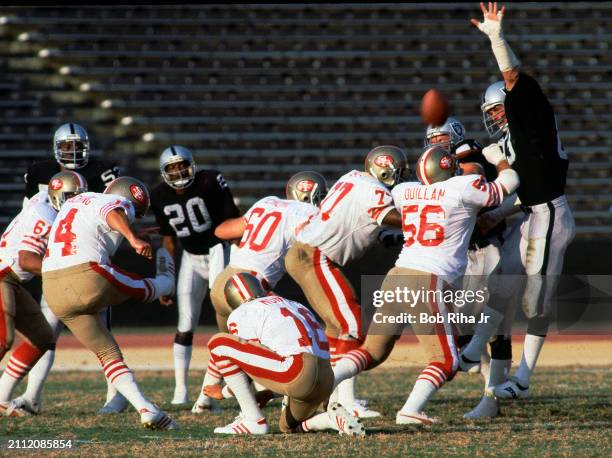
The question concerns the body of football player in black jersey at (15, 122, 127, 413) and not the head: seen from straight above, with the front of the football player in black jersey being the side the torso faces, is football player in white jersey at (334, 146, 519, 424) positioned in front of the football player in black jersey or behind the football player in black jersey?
in front

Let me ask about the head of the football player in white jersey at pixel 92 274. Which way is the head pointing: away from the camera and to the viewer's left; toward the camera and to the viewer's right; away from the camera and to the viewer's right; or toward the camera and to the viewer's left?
away from the camera and to the viewer's right

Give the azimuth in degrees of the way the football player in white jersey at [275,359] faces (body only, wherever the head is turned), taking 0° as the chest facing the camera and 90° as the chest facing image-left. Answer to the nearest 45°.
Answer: approximately 135°

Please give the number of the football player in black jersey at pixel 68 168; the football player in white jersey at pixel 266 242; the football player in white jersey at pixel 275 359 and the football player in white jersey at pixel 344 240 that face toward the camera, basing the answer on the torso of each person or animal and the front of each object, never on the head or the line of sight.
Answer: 1

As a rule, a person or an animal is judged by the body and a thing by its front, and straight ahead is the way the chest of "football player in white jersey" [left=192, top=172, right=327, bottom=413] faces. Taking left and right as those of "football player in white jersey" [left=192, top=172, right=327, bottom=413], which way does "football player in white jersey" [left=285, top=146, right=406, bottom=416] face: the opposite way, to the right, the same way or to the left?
the same way

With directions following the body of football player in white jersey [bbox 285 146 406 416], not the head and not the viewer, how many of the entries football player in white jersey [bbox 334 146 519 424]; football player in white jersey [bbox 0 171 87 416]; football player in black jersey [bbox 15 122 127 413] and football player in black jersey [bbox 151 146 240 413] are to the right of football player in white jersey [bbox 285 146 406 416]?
1

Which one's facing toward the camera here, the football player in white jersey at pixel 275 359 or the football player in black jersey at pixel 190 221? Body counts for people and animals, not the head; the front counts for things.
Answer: the football player in black jersey

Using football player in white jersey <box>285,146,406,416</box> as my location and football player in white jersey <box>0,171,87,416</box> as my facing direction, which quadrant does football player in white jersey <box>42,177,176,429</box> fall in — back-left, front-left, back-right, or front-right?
front-left

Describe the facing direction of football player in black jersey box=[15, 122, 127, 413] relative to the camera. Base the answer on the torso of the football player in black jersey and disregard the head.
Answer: toward the camera

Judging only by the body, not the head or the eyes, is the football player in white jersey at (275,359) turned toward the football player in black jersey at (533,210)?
no

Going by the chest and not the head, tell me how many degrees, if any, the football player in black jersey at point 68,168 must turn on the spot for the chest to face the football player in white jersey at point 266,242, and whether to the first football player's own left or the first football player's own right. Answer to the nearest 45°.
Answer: approximately 45° to the first football player's own left

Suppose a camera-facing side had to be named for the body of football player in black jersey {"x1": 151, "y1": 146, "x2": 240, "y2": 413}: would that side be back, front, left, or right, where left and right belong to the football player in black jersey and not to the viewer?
front

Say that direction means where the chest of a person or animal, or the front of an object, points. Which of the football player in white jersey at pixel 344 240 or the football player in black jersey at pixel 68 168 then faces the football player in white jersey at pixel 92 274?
the football player in black jersey

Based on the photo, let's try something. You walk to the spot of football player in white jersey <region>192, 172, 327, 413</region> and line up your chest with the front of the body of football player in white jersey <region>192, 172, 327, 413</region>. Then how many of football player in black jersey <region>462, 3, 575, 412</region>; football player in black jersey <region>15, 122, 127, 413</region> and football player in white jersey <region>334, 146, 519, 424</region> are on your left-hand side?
1

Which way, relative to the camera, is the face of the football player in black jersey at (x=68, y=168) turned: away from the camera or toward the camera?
toward the camera

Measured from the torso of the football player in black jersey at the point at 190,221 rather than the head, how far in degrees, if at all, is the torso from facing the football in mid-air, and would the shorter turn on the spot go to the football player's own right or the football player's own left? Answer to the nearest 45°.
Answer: approximately 90° to the football player's own left

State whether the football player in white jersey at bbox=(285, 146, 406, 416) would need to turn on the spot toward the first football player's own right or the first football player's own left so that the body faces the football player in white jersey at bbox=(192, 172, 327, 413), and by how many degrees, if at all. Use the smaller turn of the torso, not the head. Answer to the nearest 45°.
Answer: approximately 135° to the first football player's own left

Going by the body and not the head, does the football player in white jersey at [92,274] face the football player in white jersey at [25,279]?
no

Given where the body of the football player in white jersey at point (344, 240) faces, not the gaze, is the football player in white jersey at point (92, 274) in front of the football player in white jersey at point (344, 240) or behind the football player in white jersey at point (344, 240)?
behind

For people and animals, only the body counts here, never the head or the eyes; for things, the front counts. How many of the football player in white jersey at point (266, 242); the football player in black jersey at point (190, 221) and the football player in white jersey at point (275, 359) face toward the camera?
1

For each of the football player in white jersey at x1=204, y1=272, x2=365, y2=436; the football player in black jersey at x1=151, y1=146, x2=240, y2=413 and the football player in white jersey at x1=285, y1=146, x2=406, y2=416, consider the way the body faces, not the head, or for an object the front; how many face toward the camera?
1

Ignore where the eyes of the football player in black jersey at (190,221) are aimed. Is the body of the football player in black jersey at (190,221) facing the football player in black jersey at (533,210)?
no
